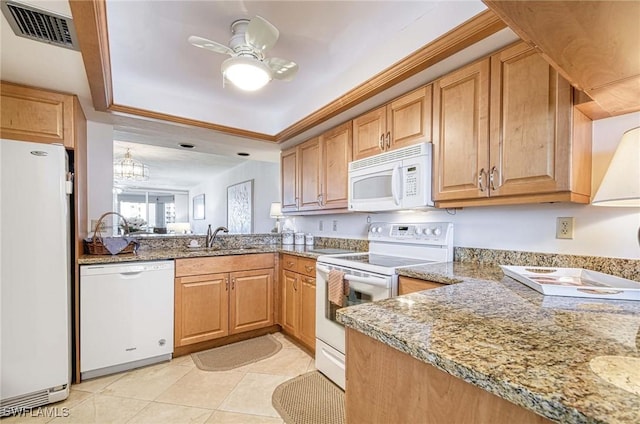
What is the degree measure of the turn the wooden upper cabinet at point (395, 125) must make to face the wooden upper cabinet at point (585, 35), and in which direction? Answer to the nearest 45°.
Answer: approximately 45° to its left

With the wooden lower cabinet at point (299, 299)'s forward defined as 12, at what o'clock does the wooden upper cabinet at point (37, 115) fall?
The wooden upper cabinet is roughly at 1 o'clock from the wooden lower cabinet.

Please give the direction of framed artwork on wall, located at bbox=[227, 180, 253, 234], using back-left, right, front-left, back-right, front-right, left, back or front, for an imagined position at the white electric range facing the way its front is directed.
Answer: right

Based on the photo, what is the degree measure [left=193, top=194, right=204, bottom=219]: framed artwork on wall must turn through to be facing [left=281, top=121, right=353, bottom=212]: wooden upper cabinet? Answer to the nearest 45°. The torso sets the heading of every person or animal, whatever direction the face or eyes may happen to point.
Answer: approximately 45° to its left

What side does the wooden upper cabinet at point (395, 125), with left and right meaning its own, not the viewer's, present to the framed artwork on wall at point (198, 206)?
right

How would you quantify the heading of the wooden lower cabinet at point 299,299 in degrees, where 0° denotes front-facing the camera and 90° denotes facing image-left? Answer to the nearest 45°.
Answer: approximately 45°

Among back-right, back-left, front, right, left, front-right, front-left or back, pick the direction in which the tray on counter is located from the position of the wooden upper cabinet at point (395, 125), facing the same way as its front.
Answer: left

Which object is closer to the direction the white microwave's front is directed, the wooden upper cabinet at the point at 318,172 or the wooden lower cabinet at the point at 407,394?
the wooden lower cabinet

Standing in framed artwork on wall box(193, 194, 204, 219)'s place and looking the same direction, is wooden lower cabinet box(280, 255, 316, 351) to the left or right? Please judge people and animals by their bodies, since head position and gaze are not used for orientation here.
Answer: on its left

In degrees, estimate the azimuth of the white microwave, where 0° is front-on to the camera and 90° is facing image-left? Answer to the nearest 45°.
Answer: approximately 45°

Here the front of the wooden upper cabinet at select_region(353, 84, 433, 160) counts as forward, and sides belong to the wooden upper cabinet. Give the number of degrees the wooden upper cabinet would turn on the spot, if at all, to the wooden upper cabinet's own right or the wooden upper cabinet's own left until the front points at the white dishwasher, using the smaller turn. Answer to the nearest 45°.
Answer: approximately 45° to the wooden upper cabinet's own right
